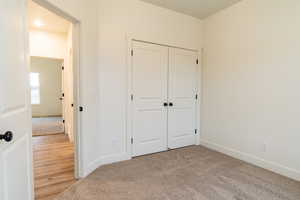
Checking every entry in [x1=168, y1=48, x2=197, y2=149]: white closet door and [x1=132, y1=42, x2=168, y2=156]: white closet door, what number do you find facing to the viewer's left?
0

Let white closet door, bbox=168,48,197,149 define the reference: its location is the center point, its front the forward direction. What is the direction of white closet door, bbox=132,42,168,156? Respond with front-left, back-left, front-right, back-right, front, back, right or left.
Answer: right

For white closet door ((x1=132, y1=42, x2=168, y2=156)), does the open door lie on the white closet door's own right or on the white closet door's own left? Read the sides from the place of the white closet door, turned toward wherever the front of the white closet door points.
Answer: on the white closet door's own right

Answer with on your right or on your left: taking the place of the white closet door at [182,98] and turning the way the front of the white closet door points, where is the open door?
on your right

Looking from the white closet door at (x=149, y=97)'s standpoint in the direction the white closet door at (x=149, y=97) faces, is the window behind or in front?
behind

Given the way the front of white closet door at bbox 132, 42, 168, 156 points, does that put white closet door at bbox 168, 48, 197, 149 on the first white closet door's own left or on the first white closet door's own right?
on the first white closet door's own left

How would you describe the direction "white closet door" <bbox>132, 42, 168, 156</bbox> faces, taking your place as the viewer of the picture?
facing the viewer and to the right of the viewer

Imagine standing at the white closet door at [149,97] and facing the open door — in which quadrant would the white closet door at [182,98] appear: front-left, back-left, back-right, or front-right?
back-left

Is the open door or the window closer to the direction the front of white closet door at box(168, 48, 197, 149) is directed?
the open door
